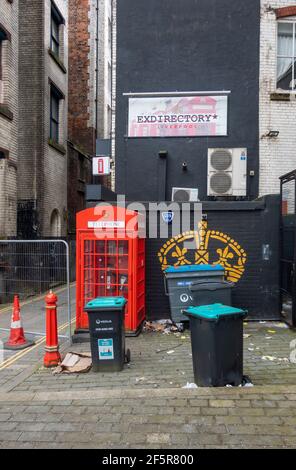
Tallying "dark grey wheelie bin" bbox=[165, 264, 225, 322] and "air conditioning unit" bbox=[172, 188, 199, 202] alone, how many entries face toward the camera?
2

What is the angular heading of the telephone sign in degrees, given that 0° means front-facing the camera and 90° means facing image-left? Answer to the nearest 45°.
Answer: approximately 0°

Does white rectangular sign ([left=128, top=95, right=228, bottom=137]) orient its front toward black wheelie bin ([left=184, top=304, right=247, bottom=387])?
yes

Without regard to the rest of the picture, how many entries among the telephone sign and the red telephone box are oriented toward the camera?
2
